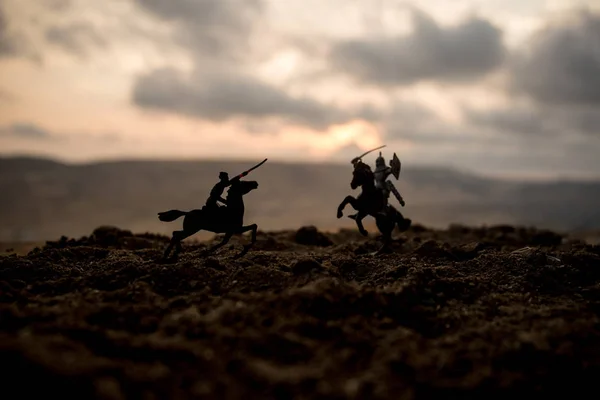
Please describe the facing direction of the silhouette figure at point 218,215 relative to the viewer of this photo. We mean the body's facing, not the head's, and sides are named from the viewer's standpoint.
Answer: facing to the right of the viewer

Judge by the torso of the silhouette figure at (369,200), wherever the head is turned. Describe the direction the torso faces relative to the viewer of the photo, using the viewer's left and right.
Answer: facing to the left of the viewer

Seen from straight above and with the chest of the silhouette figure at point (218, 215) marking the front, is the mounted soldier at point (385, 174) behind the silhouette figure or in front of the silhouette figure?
in front
